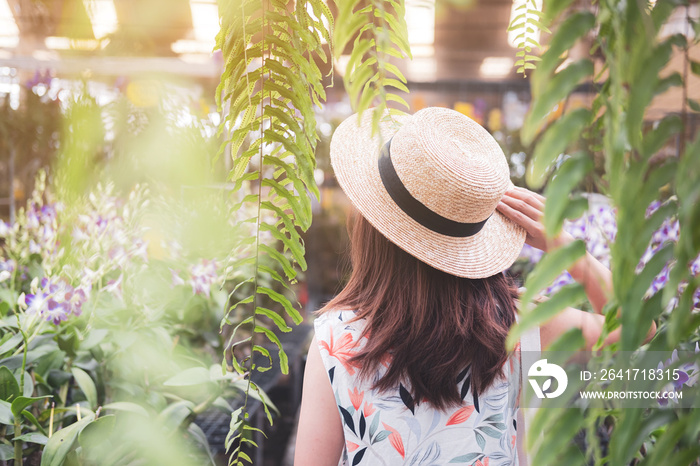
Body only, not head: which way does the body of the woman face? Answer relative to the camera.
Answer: away from the camera

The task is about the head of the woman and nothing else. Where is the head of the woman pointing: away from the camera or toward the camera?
away from the camera

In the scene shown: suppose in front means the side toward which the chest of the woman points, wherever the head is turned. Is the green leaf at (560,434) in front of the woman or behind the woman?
behind
